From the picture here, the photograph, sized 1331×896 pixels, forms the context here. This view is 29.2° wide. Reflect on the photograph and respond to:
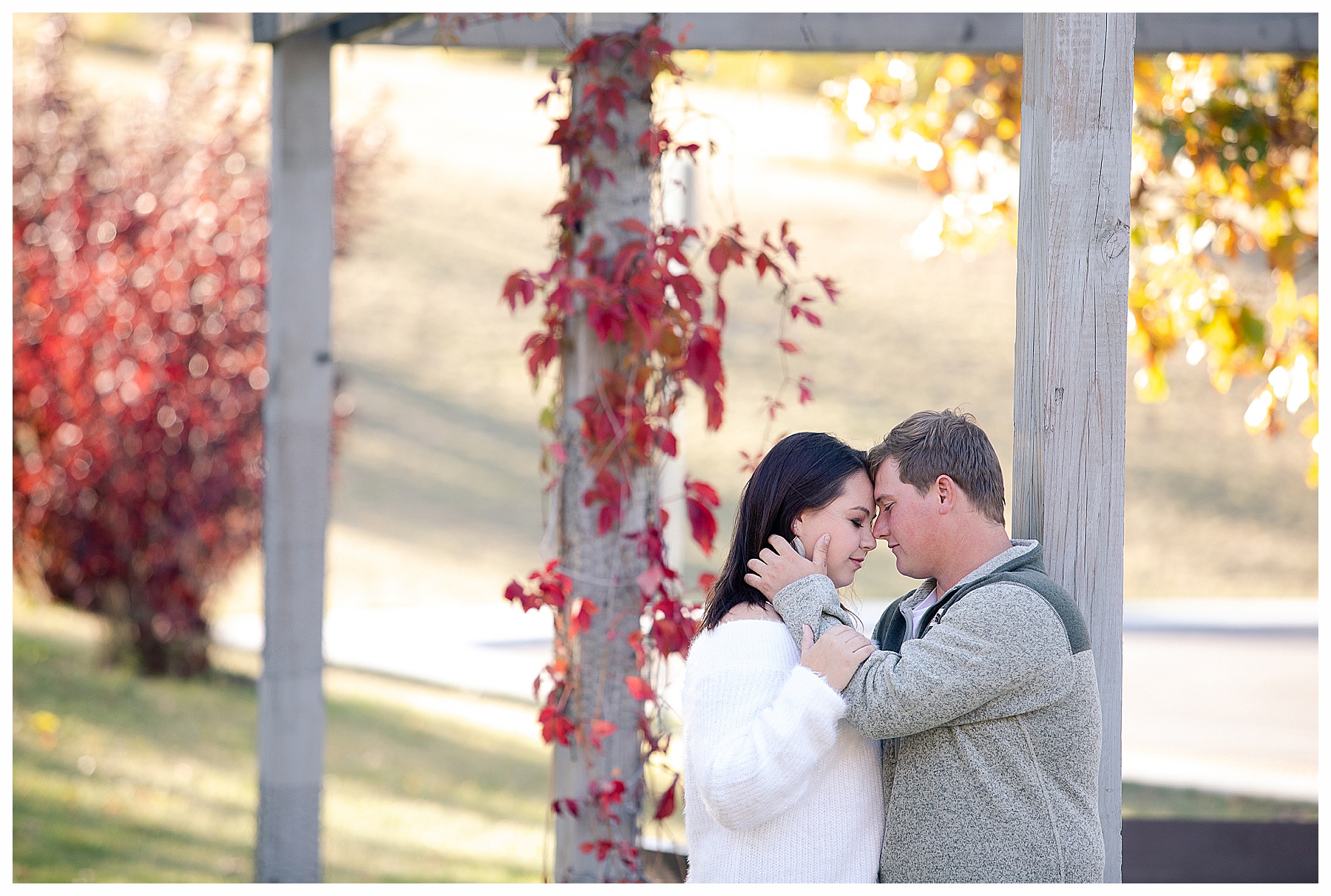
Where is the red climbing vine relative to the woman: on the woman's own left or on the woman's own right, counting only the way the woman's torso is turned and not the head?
on the woman's own left

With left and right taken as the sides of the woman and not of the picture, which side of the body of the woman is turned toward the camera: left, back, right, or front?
right

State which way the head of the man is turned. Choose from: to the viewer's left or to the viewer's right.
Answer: to the viewer's left

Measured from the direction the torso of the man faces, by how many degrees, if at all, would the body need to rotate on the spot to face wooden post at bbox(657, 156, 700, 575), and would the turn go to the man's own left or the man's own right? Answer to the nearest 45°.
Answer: approximately 90° to the man's own right

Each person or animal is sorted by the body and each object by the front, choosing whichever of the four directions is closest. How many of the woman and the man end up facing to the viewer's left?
1

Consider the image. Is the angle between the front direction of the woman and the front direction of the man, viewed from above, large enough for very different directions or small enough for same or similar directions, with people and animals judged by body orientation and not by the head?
very different directions

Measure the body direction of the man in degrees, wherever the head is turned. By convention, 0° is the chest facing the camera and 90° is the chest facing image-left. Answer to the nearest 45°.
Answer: approximately 90°
